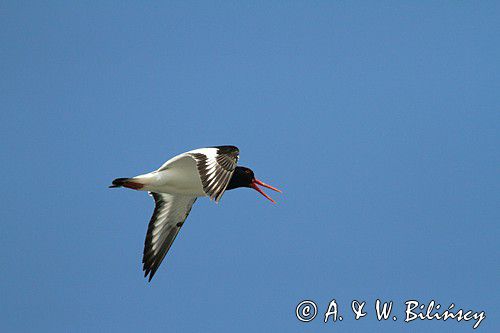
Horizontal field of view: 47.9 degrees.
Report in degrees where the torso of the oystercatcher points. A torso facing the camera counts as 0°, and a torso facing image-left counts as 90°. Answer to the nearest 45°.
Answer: approximately 270°
